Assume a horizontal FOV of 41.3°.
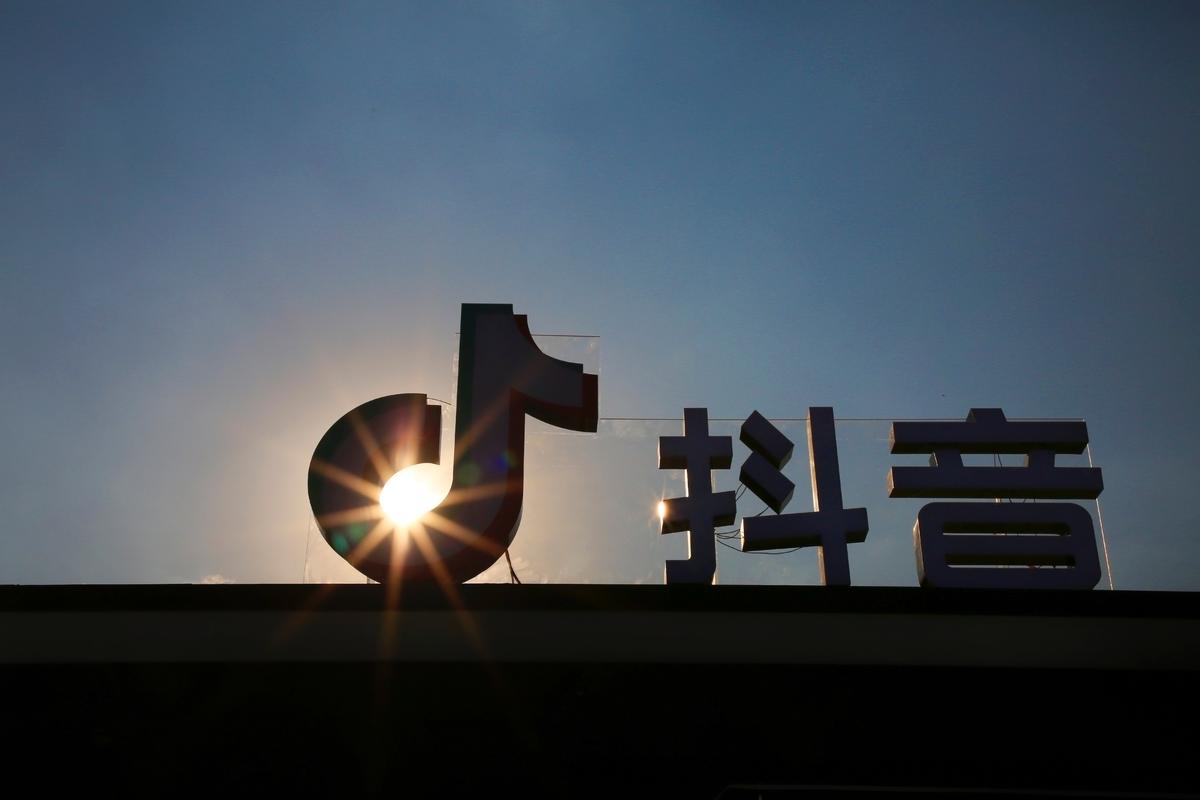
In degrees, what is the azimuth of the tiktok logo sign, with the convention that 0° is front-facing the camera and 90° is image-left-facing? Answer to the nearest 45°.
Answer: approximately 0°
